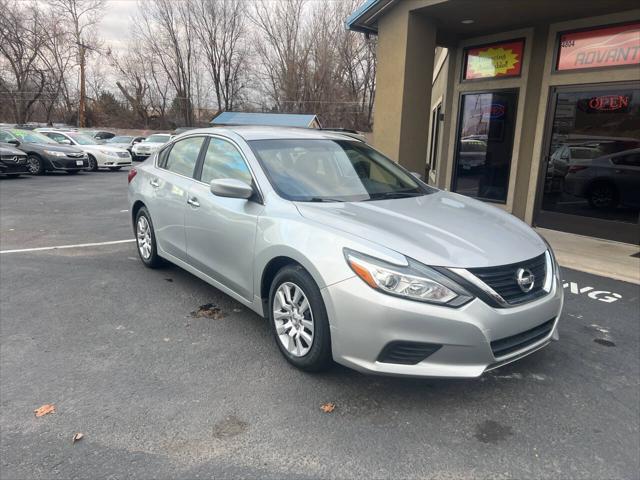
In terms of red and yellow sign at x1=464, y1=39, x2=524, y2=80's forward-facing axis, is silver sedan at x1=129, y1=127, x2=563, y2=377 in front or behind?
in front

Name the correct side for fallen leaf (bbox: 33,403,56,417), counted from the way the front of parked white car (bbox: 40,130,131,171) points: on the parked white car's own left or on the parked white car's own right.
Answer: on the parked white car's own right

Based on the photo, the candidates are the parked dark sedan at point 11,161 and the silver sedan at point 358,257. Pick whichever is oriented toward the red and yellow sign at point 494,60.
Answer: the parked dark sedan

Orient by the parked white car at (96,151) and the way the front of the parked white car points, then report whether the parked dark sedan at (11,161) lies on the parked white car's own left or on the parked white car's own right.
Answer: on the parked white car's own right

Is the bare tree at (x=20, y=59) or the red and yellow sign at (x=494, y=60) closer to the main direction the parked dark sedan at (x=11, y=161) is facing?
the red and yellow sign

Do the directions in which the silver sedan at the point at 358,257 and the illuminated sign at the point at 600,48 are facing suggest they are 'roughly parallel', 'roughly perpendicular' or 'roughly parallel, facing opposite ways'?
roughly perpendicular

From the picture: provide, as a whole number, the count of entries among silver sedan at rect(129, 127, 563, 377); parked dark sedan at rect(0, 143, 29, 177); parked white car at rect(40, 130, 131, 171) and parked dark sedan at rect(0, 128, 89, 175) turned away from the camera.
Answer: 0

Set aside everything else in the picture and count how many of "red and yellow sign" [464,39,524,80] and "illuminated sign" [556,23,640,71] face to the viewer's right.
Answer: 0

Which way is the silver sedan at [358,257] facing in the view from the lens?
facing the viewer and to the right of the viewer

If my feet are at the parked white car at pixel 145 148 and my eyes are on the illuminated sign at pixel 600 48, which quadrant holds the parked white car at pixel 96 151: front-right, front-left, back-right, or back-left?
front-right

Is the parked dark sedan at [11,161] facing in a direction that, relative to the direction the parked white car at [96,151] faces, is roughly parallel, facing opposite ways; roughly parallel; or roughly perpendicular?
roughly parallel

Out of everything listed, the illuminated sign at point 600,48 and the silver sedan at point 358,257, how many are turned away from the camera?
0

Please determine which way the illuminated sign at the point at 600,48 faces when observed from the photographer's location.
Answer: facing the viewer and to the left of the viewer
